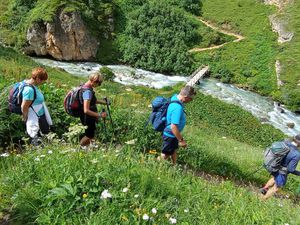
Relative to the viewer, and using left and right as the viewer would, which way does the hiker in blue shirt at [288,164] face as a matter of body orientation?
facing to the right of the viewer

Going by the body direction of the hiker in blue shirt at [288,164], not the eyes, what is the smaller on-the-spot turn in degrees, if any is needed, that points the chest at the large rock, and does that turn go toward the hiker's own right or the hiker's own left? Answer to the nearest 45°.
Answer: approximately 135° to the hiker's own left

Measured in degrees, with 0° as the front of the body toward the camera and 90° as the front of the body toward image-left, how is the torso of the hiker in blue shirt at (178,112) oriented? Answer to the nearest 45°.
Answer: approximately 270°

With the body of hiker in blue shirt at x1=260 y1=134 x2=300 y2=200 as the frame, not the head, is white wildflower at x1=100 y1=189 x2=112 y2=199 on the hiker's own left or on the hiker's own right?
on the hiker's own right

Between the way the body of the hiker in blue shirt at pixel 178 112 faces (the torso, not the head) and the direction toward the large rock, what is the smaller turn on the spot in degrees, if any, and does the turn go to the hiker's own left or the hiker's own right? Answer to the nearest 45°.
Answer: approximately 135° to the hiker's own left

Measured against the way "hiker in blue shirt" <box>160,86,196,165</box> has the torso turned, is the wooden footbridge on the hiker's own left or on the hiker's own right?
on the hiker's own left

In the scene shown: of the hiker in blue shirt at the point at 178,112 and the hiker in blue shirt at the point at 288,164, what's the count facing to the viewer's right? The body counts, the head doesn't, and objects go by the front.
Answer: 2
